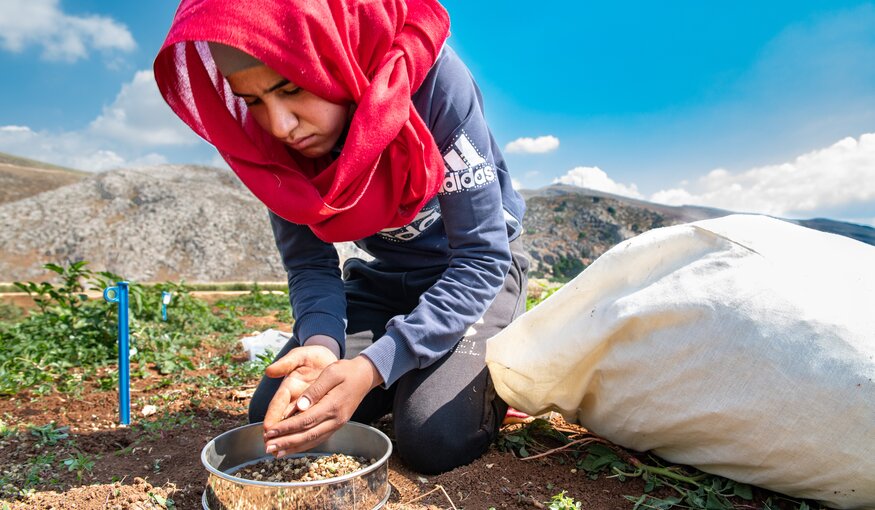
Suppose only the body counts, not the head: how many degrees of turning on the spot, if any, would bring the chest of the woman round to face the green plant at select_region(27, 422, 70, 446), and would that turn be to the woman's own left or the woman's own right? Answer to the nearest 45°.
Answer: approximately 45° to the woman's own right

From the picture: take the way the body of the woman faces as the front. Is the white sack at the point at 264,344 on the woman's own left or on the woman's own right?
on the woman's own right

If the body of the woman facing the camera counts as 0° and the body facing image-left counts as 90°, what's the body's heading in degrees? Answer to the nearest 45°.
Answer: approximately 45°

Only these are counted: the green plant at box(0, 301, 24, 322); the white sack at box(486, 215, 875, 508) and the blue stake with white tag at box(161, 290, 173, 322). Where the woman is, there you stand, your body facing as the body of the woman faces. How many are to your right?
2

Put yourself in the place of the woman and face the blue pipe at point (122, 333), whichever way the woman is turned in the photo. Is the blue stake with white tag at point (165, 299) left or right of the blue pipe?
right

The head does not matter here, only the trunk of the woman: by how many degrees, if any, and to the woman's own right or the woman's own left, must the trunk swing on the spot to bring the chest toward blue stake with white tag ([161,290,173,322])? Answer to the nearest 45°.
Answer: approximately 90° to the woman's own right

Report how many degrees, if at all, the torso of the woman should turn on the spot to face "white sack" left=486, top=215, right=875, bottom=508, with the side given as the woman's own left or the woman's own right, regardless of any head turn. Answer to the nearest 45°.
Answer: approximately 90° to the woman's own left

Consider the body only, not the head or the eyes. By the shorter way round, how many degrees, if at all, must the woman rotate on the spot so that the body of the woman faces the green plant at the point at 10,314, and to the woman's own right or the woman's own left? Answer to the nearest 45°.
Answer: approximately 90° to the woman's own right
